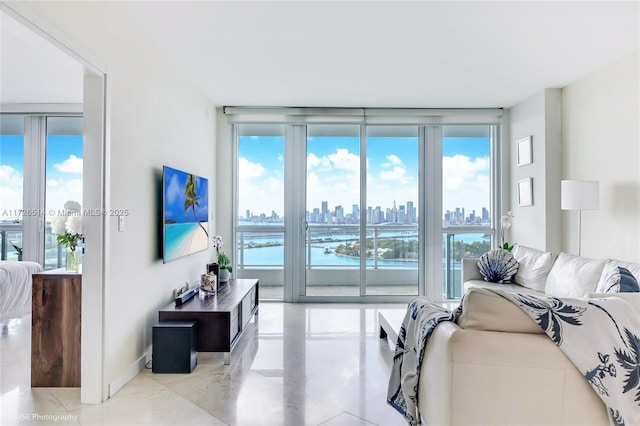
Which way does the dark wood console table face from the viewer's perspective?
to the viewer's right

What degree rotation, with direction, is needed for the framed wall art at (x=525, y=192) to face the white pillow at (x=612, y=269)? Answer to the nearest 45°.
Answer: approximately 45° to its left

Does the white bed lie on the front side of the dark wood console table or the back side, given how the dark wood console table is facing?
on the back side

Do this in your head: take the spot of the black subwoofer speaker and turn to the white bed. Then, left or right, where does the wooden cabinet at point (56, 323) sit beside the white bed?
left

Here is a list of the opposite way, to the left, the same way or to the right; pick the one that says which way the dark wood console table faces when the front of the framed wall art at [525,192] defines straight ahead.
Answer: the opposite way

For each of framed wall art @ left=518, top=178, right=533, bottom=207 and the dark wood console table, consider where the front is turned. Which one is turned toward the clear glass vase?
the framed wall art

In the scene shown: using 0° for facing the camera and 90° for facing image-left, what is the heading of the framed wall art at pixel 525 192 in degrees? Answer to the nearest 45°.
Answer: approximately 45°

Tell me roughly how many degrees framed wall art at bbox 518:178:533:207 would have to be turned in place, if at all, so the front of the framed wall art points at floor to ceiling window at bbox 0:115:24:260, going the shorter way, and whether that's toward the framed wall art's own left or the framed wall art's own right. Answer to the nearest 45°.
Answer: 0° — it already faces it

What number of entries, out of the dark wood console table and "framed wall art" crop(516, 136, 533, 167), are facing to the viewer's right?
1

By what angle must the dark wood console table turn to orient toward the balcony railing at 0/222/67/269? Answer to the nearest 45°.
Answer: approximately 135° to its left

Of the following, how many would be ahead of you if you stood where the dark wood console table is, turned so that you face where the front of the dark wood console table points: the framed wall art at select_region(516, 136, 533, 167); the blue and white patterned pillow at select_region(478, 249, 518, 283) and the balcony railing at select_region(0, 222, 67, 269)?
2
